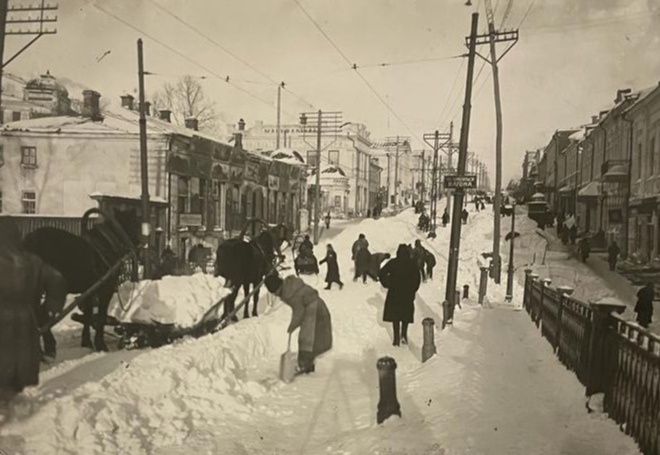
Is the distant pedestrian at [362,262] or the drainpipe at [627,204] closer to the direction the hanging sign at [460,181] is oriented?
the drainpipe

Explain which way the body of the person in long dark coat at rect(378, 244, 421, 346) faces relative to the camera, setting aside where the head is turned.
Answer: away from the camera

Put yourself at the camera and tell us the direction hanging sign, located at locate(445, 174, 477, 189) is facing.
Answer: facing the viewer

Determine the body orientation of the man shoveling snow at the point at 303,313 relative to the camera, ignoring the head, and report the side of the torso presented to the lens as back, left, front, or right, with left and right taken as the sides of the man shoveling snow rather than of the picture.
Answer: left

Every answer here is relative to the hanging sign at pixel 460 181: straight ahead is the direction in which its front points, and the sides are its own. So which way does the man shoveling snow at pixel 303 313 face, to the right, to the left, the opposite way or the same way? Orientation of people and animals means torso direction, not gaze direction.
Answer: to the right

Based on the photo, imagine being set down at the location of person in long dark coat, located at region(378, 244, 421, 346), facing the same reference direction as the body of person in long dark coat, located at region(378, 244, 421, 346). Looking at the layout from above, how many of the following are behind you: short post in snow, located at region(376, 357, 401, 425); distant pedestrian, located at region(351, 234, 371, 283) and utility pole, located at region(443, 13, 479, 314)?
1

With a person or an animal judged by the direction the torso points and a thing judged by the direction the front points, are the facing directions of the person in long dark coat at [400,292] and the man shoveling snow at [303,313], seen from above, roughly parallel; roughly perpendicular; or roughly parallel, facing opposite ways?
roughly perpendicular

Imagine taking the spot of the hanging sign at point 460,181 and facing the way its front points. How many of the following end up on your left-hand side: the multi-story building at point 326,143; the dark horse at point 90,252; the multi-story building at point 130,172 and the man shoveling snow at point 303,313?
0

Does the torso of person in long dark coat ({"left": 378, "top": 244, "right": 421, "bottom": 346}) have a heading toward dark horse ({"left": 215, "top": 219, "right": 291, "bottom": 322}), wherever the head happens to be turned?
no

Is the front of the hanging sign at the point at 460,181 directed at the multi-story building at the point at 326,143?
no

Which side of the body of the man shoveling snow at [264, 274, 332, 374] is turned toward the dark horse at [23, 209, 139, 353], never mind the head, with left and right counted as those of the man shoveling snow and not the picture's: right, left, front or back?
front

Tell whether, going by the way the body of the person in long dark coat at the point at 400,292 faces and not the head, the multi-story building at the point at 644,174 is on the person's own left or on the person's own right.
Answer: on the person's own right

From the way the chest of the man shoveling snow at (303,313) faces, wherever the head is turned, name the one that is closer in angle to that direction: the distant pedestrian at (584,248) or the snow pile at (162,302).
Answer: the snow pile

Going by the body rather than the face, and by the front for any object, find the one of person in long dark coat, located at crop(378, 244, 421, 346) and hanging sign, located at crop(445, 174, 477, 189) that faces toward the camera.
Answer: the hanging sign

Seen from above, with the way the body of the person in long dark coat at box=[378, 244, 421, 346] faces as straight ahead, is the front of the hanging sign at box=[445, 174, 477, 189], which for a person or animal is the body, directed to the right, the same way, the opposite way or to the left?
the opposite way

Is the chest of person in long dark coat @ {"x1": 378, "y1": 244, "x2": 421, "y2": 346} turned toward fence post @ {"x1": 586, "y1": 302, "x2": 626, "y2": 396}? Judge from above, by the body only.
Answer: no
